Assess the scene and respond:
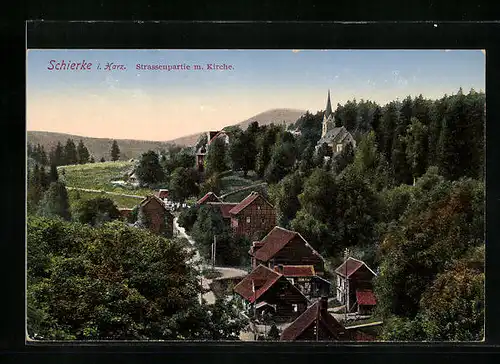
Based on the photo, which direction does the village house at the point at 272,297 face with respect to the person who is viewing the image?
facing the viewer and to the right of the viewer

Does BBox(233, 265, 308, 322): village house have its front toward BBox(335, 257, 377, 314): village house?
no
